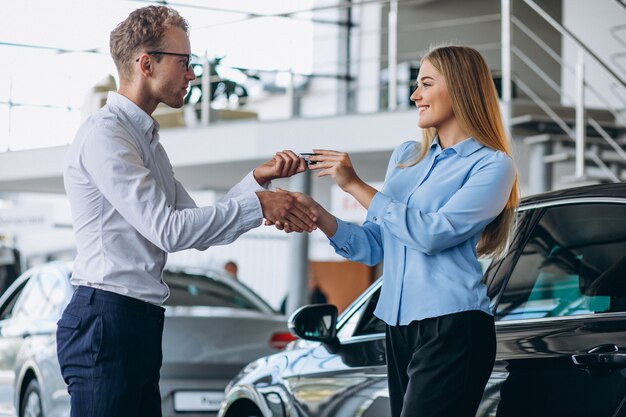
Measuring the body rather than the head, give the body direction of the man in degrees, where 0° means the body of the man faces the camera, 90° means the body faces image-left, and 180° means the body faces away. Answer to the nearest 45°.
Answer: approximately 270°

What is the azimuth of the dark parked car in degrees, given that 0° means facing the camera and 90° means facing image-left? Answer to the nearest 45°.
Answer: approximately 135°

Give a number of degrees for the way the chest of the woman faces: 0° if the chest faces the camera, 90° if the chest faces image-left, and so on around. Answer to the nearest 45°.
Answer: approximately 45°

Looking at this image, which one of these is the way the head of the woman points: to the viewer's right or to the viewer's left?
to the viewer's left

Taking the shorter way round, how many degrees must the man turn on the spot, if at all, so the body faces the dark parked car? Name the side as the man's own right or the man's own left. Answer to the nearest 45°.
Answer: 0° — they already face it

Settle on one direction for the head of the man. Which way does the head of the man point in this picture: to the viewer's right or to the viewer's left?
to the viewer's right

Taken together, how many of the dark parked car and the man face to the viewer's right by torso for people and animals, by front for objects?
1
